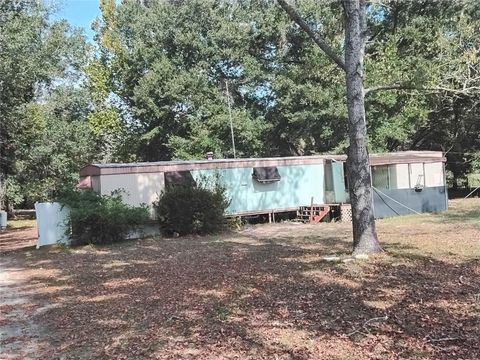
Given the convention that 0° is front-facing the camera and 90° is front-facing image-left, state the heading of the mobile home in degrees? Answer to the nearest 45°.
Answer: approximately 0°

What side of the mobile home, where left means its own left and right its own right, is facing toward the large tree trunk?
front

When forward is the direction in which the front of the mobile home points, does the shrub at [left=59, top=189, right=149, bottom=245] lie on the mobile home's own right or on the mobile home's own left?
on the mobile home's own right

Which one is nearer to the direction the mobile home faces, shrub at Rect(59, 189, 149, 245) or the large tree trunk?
the large tree trunk
